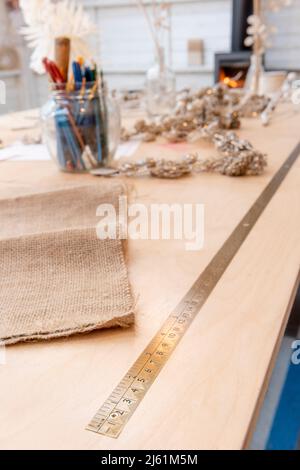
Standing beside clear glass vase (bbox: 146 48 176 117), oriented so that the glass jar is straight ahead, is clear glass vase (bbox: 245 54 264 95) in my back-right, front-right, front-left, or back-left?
back-left

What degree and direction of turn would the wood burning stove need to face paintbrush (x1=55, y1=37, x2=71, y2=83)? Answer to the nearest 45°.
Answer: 0° — it already faces it

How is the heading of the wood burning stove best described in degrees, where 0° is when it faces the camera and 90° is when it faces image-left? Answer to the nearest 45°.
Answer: approximately 0°

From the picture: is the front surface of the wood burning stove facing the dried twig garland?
yes

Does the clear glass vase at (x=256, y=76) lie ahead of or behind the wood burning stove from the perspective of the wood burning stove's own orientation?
ahead

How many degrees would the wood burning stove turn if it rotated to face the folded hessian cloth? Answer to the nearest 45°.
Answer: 0° — it already faces it

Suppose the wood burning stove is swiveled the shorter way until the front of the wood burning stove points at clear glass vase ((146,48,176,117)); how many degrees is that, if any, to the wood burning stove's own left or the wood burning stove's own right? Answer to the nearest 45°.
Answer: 0° — it already faces it

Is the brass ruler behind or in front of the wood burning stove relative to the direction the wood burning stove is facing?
in front
